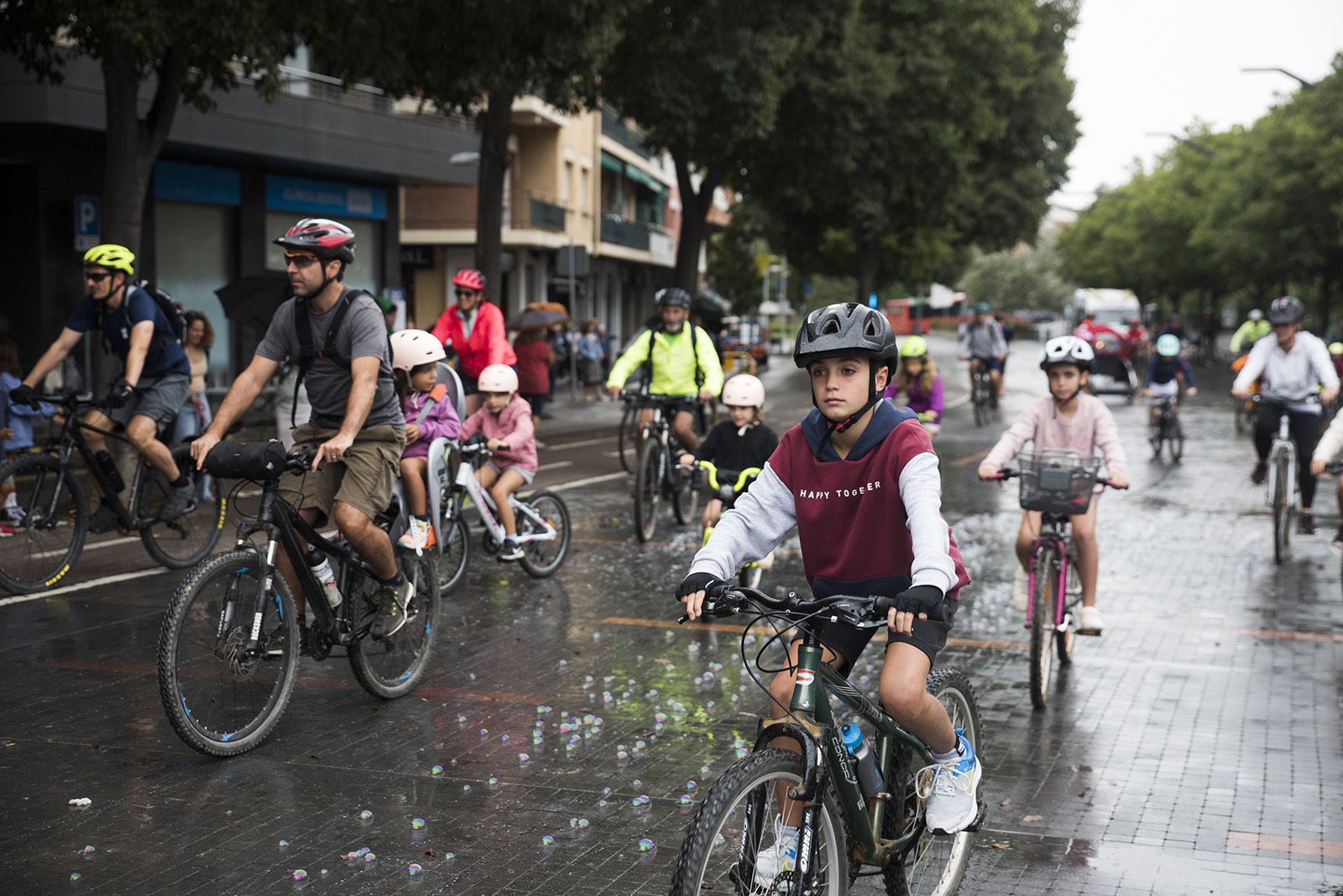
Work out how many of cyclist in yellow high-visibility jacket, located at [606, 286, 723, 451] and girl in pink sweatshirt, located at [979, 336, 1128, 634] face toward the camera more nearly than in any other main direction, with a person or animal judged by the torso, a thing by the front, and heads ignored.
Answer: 2

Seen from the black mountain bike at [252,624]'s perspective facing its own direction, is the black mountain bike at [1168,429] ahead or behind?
behind

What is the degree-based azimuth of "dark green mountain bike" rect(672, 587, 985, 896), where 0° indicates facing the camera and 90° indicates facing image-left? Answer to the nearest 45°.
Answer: approximately 45°

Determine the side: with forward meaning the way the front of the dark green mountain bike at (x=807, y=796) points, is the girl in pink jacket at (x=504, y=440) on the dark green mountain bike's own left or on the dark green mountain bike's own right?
on the dark green mountain bike's own right

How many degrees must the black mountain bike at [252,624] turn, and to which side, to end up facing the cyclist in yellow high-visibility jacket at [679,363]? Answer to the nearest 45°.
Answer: approximately 180°

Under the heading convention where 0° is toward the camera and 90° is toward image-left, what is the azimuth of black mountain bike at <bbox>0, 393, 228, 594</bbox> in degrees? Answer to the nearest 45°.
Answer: approximately 45°

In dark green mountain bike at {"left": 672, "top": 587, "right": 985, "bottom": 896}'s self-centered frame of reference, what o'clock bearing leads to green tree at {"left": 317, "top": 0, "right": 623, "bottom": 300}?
The green tree is roughly at 4 o'clock from the dark green mountain bike.
